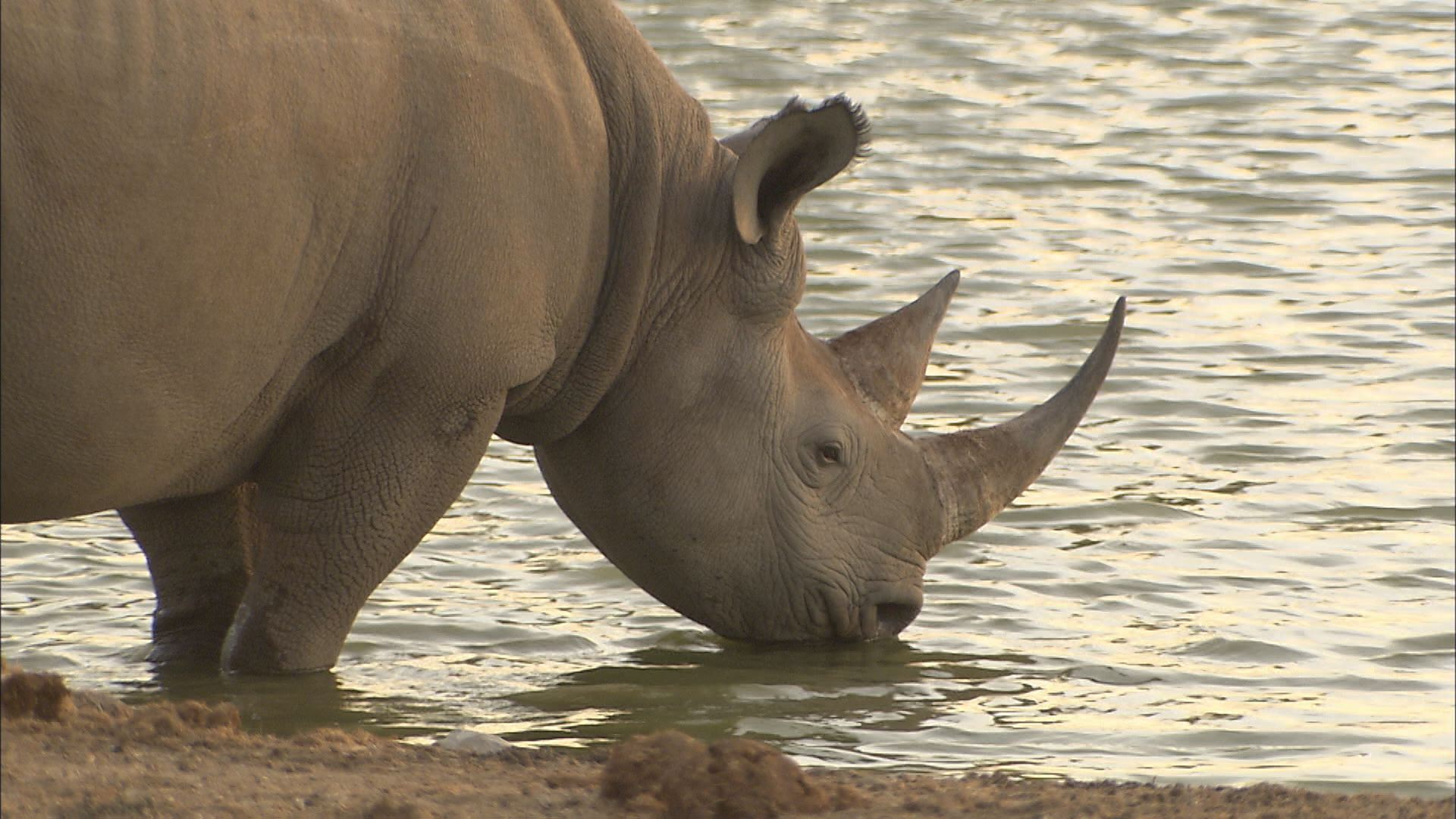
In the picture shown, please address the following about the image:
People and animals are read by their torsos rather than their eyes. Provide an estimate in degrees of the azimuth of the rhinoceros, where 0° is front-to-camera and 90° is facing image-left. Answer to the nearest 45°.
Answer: approximately 270°
